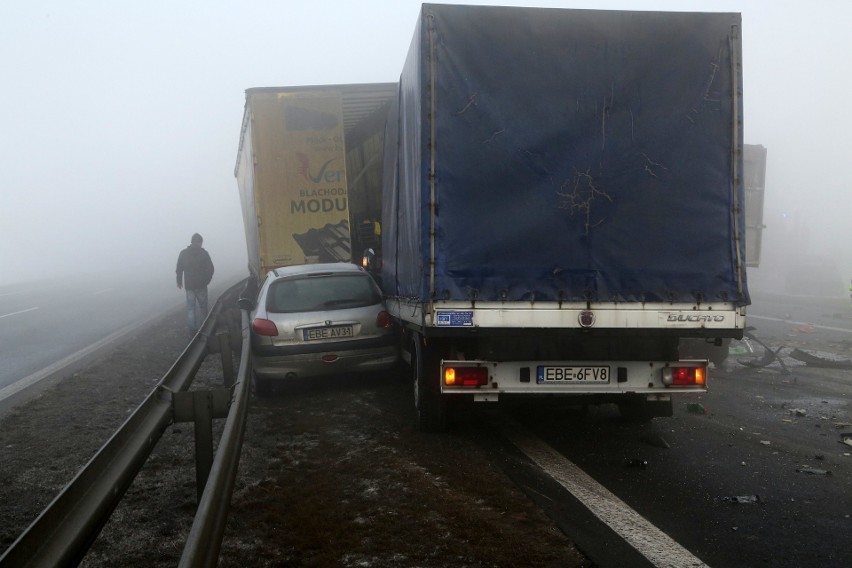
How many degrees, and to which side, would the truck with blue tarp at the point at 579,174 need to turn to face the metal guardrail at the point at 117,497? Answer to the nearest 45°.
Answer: approximately 135° to its left

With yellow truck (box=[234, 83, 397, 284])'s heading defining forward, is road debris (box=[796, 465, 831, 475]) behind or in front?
behind

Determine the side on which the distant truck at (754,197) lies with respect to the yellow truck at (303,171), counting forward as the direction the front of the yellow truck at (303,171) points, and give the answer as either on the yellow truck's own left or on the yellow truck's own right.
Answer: on the yellow truck's own right

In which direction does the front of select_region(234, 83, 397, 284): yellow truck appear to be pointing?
away from the camera

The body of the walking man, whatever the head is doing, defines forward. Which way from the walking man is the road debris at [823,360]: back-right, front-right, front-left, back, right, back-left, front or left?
back-right

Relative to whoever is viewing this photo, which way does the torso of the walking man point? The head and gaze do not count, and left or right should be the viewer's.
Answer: facing away from the viewer

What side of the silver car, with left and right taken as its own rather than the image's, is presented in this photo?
back

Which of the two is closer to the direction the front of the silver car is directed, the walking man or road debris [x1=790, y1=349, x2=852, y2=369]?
the walking man

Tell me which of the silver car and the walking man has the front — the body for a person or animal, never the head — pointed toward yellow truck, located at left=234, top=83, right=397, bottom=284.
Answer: the silver car

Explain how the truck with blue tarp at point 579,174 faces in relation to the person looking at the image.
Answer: facing away from the viewer
